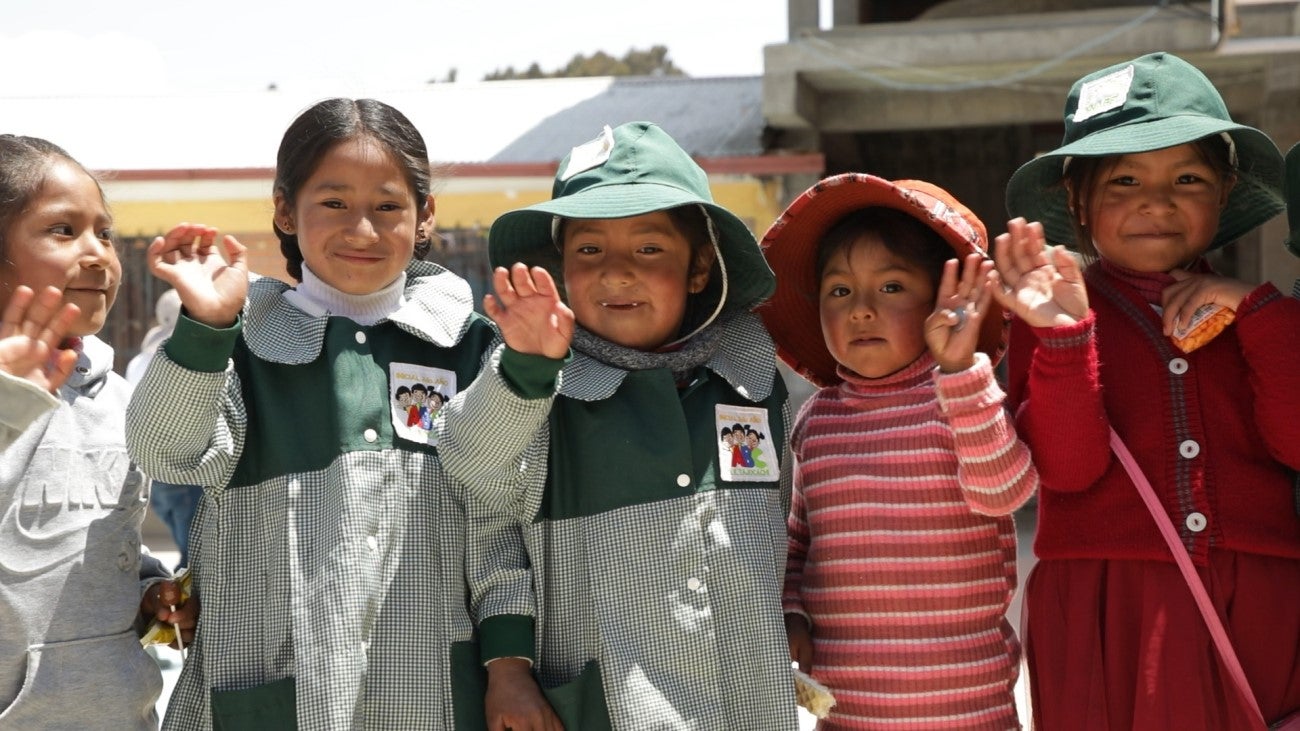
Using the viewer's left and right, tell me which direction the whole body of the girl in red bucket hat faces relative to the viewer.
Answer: facing the viewer

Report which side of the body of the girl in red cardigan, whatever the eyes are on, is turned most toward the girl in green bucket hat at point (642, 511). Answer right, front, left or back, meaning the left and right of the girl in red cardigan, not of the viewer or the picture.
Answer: right

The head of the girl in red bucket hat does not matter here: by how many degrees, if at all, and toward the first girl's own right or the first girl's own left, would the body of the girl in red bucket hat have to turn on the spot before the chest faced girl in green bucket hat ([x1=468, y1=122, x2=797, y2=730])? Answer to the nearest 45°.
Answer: approximately 90° to the first girl's own right

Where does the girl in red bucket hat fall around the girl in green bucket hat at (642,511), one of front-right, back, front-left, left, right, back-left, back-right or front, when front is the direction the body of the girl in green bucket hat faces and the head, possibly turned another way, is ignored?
left

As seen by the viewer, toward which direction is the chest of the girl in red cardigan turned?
toward the camera

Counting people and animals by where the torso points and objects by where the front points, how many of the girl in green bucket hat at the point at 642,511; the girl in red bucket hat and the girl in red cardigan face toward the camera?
3
